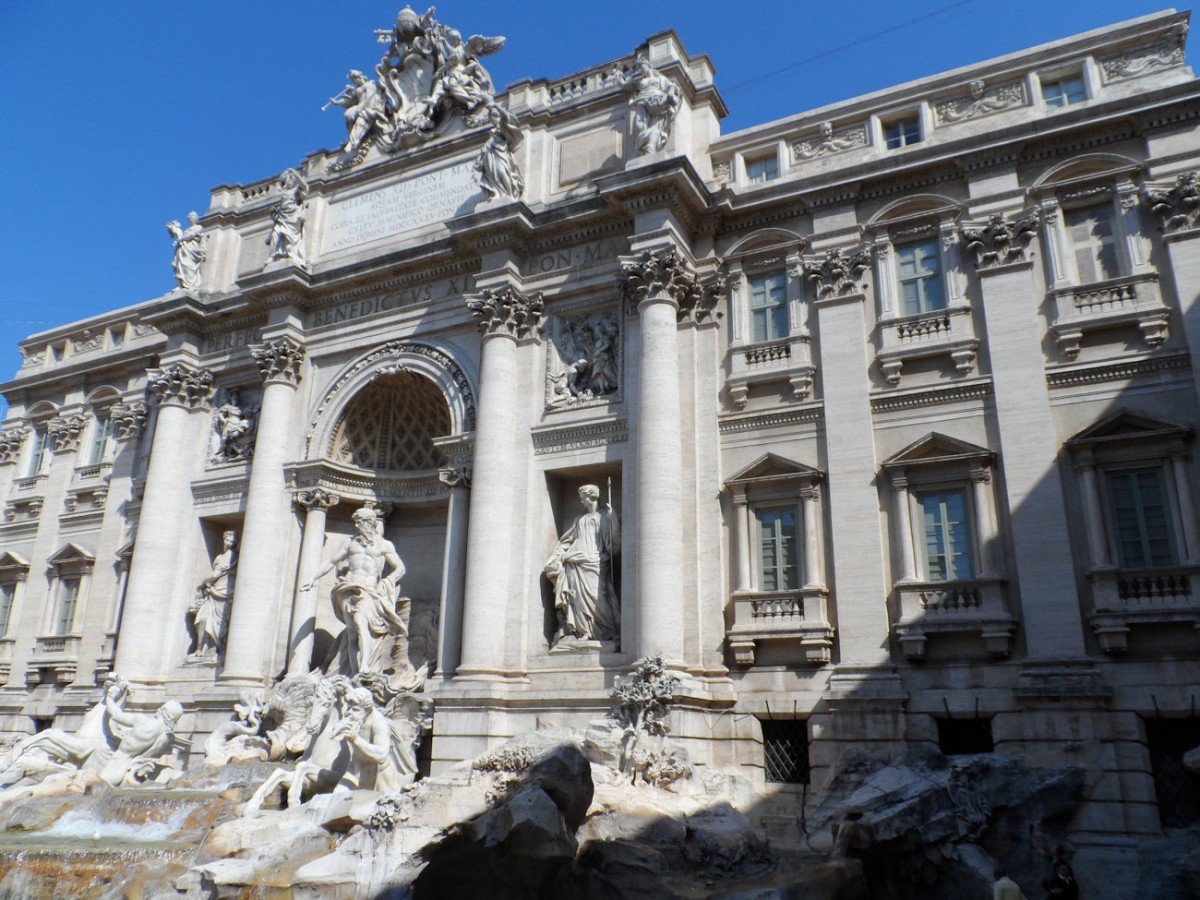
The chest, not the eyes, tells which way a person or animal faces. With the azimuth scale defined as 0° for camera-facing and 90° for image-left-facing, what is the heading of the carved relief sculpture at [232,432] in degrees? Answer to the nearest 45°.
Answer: approximately 45°

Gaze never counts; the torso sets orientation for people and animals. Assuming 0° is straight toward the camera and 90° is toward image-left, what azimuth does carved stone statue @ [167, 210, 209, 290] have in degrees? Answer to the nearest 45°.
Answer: approximately 45°

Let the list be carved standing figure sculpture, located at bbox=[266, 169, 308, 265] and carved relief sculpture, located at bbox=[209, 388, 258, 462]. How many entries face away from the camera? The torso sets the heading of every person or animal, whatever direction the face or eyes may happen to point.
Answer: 0

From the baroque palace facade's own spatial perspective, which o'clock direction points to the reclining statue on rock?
The reclining statue on rock is roughly at 2 o'clock from the baroque palace facade.

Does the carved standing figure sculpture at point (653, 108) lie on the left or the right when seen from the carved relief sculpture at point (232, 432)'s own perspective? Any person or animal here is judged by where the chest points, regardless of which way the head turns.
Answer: on its left

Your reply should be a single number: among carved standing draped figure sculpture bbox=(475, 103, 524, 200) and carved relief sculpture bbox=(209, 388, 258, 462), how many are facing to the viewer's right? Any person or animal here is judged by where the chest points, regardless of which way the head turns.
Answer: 0
